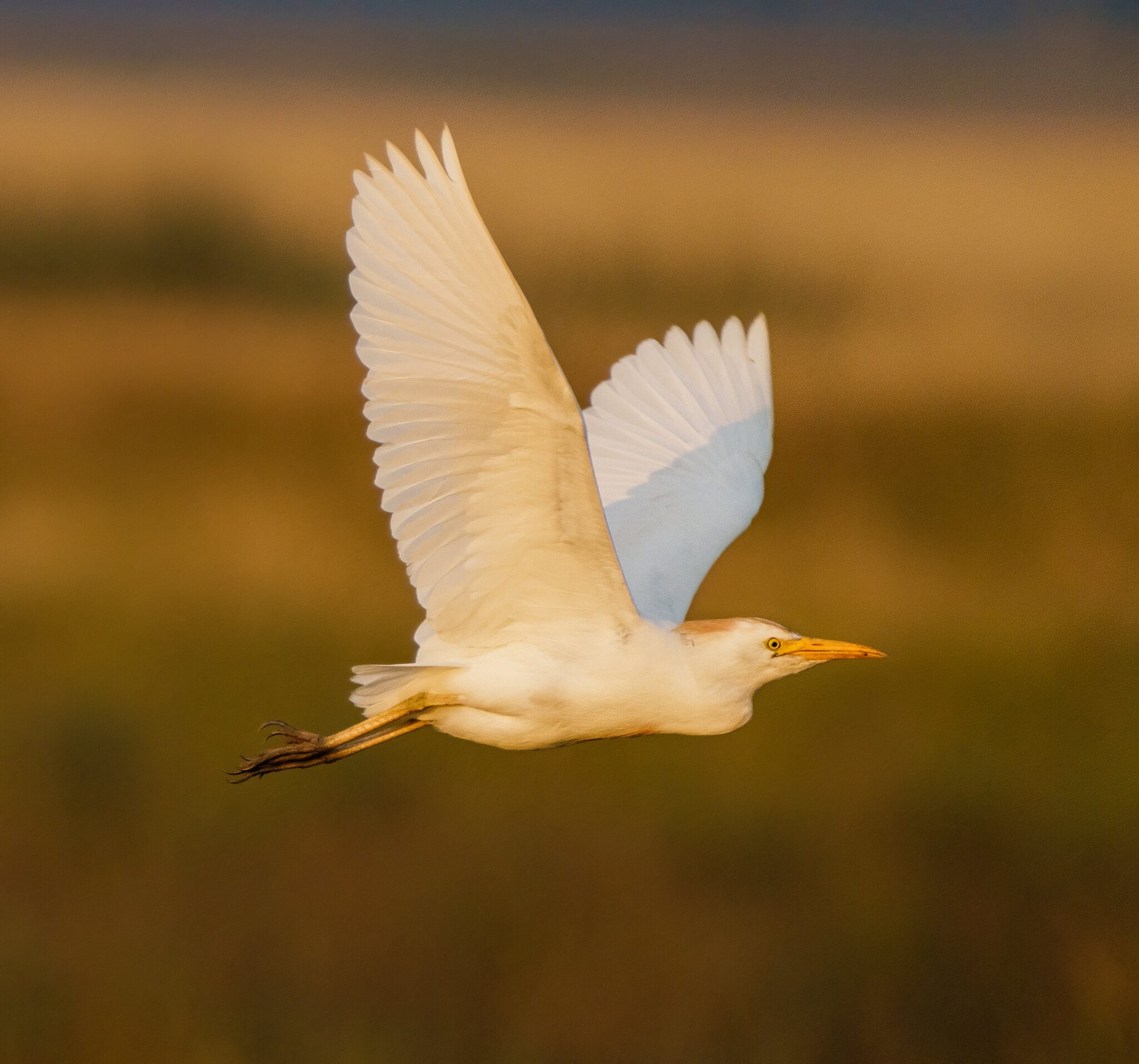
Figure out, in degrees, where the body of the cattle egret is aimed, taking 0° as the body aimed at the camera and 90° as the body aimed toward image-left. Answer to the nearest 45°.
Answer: approximately 270°
